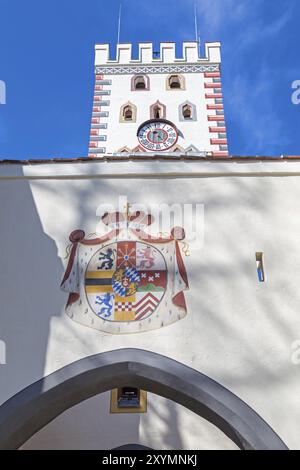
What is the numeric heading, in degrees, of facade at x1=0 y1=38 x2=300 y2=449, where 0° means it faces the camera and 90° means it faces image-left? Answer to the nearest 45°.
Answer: approximately 0°
